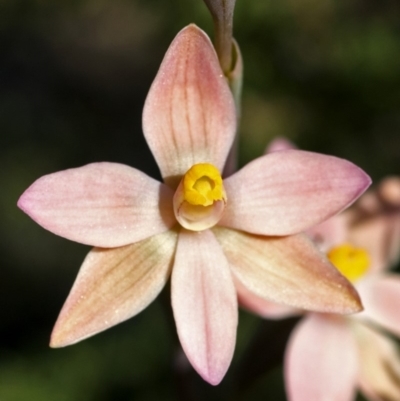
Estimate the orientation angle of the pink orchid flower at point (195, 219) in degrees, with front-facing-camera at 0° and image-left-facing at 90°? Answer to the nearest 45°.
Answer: approximately 0°
